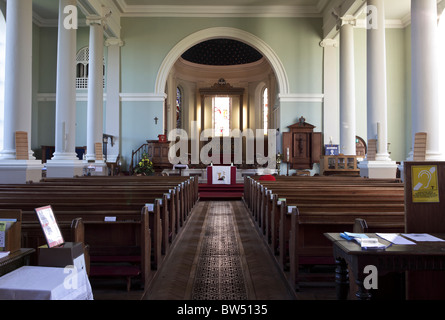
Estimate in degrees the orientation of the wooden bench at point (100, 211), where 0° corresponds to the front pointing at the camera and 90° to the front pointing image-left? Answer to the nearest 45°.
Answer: approximately 180°

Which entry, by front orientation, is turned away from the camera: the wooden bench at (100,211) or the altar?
the wooden bench

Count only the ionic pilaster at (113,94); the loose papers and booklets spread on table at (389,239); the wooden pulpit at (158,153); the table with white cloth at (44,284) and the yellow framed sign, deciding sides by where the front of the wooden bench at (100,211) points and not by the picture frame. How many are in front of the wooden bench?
2

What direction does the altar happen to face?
toward the camera

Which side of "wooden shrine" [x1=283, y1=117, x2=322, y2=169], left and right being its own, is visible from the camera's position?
front

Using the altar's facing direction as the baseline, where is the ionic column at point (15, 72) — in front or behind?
in front

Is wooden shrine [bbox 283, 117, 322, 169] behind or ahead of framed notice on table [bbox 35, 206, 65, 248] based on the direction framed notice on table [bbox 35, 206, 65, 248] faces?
behind

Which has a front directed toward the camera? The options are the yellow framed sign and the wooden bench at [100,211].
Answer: the yellow framed sign

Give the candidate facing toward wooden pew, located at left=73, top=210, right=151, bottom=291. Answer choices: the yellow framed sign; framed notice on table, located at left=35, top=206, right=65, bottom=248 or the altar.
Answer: the altar

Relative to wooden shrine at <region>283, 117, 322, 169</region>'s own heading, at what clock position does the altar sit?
The altar is roughly at 2 o'clock from the wooden shrine.

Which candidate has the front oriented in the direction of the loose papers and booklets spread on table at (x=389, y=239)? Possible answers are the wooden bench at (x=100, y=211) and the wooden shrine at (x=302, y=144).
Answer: the wooden shrine

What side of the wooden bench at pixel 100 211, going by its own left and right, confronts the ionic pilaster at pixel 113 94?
front

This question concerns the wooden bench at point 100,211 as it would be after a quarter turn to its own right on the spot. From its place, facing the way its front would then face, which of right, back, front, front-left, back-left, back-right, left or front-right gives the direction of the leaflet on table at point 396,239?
front-right

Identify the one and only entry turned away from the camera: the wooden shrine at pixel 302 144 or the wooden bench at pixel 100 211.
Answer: the wooden bench

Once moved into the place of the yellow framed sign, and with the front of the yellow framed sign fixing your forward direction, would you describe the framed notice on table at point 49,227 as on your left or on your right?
on your right

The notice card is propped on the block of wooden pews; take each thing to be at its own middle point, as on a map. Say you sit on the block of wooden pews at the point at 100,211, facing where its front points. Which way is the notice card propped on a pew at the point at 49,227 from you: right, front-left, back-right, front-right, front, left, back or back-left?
back

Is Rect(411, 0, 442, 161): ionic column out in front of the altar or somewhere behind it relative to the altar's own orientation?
in front

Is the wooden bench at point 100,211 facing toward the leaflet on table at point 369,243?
no

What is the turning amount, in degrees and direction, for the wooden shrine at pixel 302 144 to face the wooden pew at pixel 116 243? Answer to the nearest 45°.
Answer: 0° — it already faces it
